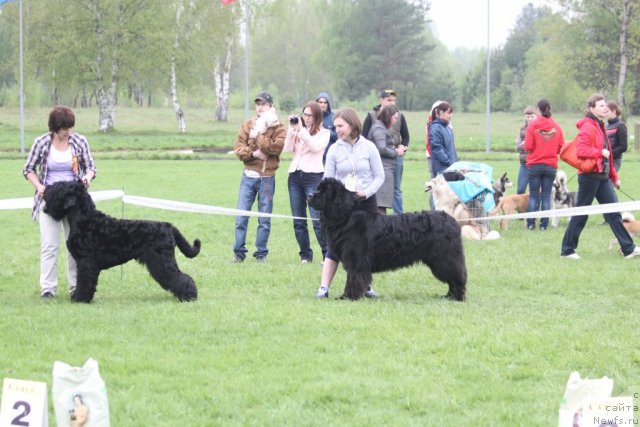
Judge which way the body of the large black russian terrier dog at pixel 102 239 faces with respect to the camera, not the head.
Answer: to the viewer's left

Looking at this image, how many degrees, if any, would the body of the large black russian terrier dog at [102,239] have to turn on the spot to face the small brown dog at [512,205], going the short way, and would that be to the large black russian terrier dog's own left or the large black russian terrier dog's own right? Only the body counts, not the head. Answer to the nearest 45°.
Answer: approximately 135° to the large black russian terrier dog's own right

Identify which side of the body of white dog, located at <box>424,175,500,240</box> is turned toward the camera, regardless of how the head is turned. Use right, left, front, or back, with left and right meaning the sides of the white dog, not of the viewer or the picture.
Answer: left

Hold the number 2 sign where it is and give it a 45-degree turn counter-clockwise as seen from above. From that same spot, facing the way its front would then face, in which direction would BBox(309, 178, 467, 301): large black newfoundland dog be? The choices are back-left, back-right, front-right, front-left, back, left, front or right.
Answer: left

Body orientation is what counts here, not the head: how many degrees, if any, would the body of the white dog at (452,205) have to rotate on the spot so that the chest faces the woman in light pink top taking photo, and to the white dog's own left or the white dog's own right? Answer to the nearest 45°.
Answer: approximately 45° to the white dog's own left

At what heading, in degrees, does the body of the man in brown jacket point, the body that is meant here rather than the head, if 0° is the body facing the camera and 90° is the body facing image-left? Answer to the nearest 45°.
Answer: approximately 0°

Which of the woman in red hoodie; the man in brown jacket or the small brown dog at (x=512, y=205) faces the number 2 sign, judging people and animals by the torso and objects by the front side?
the man in brown jacket

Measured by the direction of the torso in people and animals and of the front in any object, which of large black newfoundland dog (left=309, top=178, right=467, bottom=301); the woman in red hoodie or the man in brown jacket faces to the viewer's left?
the large black newfoundland dog
